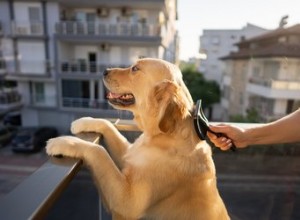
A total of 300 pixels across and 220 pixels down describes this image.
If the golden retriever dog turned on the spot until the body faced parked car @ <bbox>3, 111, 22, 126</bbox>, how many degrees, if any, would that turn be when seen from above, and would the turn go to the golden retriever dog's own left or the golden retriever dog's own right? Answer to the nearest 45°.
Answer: approximately 45° to the golden retriever dog's own right

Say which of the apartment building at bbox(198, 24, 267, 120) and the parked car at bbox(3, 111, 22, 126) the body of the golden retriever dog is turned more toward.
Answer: the parked car

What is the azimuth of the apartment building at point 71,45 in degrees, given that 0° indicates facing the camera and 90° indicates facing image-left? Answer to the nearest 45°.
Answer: approximately 0°

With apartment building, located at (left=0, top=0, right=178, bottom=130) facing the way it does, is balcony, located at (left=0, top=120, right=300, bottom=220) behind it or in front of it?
in front

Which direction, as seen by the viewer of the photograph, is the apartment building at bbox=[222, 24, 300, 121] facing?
facing the viewer and to the left of the viewer

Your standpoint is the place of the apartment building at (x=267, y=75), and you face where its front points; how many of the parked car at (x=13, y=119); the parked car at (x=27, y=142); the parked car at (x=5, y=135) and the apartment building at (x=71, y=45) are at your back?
0

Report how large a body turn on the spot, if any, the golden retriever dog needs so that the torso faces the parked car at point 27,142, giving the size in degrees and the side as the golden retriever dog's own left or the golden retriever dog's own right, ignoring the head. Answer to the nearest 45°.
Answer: approximately 45° to the golden retriever dog's own right

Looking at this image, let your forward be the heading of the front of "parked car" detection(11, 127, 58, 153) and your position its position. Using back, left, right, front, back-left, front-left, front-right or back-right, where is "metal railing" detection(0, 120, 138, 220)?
front-left

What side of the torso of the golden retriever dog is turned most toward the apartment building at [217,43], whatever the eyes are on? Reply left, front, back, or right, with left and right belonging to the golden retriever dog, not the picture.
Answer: right

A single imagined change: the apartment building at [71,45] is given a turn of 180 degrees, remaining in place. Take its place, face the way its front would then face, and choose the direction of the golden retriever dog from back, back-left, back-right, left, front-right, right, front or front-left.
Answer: back

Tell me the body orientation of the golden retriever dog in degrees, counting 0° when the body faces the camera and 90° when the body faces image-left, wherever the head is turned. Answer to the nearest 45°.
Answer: approximately 90°
